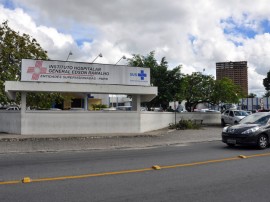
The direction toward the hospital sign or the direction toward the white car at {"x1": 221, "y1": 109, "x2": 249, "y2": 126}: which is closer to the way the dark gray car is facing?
the hospital sign

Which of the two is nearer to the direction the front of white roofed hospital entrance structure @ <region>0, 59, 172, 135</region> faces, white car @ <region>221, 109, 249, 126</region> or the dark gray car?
the dark gray car

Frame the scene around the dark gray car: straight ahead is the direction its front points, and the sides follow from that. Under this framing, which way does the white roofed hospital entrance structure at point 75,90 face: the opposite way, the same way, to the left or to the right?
to the left

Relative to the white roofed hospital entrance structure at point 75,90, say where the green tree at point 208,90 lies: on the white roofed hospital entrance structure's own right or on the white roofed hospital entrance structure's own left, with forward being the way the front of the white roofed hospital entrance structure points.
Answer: on the white roofed hospital entrance structure's own left

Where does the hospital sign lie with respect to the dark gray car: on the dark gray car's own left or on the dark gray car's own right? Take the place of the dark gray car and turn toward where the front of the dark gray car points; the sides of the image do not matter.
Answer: on the dark gray car's own right

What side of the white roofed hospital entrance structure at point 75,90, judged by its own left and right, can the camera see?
front

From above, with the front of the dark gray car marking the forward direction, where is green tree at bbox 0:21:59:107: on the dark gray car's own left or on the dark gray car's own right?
on the dark gray car's own right

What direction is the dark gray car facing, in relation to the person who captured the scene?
facing the viewer and to the left of the viewer

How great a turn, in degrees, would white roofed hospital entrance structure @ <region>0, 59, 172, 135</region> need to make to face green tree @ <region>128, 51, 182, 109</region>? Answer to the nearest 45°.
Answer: approximately 135° to its left

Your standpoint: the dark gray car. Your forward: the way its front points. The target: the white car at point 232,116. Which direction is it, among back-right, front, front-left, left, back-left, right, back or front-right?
back-right

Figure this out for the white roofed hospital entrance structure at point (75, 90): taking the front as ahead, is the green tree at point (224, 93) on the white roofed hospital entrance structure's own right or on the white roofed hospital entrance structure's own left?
on the white roofed hospital entrance structure's own left

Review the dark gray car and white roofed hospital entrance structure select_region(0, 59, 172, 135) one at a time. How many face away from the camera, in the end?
0

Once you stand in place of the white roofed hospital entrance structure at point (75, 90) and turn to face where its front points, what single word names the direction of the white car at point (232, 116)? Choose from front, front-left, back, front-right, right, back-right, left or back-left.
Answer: back-left

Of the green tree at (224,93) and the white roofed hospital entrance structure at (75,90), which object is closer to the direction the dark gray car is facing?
the white roofed hospital entrance structure

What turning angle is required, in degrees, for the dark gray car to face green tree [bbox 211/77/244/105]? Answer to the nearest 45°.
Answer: approximately 135° to its right

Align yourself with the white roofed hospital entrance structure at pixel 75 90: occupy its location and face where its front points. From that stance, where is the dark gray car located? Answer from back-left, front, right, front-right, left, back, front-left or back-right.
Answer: front-left
